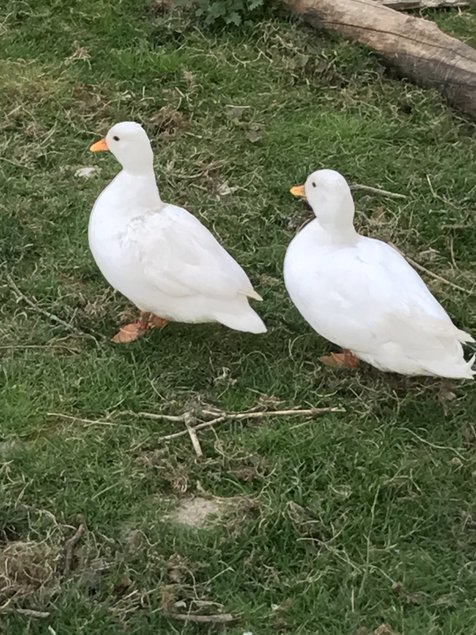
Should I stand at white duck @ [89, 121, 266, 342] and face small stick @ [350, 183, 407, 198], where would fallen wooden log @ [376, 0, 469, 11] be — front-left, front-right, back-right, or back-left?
front-left

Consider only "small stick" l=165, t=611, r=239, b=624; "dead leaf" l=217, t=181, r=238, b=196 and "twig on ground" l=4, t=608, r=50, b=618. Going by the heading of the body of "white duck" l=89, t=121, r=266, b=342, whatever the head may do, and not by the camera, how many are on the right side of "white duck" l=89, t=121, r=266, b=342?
1

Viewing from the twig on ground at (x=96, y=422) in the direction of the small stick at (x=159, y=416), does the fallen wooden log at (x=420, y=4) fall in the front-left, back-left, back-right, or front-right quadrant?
front-left

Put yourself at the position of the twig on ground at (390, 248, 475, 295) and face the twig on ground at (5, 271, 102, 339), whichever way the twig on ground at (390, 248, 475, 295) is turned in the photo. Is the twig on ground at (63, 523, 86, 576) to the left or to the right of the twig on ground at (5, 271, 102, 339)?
left

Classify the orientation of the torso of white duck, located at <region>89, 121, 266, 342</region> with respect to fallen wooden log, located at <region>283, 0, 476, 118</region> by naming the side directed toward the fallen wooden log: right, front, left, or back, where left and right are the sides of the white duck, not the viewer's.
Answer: right

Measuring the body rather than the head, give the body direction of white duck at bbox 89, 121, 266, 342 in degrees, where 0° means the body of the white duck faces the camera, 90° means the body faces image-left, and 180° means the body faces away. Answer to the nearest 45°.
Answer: approximately 90°

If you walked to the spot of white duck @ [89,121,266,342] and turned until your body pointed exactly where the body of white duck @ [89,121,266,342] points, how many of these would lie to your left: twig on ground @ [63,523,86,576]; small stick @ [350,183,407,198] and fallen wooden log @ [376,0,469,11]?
1

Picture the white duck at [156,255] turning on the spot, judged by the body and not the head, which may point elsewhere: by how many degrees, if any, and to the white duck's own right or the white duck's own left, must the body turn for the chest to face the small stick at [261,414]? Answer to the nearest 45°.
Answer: approximately 135° to the white duck's own left

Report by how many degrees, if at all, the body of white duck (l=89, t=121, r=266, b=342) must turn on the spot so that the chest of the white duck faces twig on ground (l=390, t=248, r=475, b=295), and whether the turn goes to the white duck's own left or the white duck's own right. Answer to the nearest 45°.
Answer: approximately 135° to the white duck's own right

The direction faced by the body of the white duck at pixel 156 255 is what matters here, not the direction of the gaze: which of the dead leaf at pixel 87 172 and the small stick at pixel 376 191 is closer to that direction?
the dead leaf

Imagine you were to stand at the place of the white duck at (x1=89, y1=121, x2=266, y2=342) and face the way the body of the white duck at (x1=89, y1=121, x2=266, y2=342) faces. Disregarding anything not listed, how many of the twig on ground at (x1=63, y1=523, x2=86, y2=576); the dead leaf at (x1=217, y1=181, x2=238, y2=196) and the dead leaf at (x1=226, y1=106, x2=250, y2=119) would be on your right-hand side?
2

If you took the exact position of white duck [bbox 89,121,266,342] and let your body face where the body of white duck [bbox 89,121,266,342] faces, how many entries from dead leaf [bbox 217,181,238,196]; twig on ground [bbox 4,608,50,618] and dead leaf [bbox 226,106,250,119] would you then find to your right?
2

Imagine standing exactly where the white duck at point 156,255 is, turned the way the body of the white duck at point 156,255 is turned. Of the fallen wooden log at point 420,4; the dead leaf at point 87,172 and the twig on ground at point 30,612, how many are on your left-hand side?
1

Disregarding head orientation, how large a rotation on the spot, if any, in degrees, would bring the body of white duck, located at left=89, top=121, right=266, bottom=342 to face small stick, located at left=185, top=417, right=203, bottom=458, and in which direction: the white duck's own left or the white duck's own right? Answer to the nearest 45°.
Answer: approximately 135° to the white duck's own left

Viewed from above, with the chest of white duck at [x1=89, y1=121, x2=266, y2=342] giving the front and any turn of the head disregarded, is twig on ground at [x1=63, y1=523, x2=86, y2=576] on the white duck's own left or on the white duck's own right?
on the white duck's own left

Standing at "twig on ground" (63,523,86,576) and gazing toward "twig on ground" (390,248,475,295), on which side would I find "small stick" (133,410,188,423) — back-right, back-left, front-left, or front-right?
front-left

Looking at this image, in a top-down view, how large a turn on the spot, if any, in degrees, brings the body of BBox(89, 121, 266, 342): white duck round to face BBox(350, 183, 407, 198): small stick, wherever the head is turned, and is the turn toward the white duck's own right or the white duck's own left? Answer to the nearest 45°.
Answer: approximately 135° to the white duck's own right
